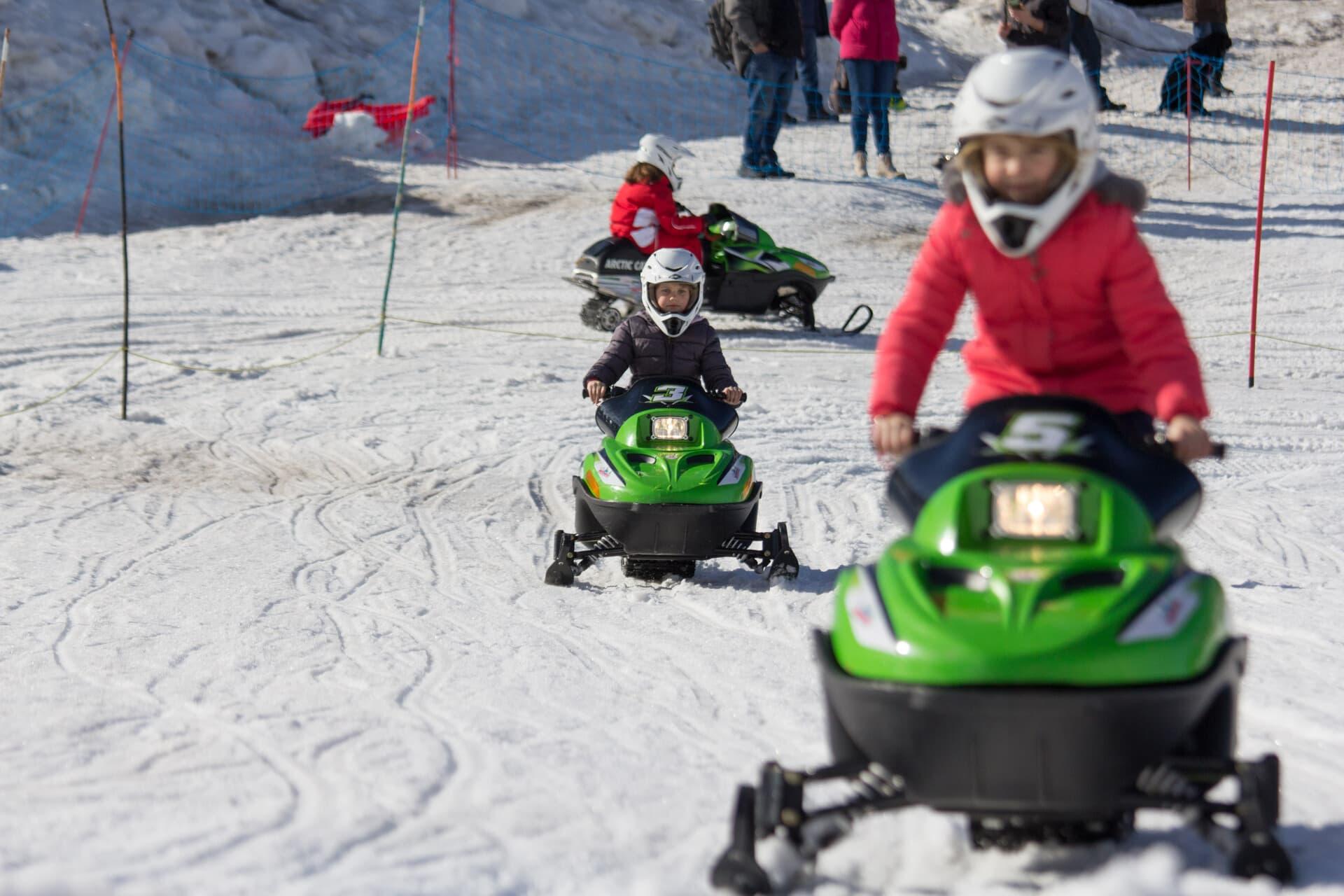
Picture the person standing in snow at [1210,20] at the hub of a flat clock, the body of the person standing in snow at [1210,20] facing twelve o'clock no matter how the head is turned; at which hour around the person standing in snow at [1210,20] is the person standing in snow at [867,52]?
the person standing in snow at [867,52] is roughly at 4 o'clock from the person standing in snow at [1210,20].

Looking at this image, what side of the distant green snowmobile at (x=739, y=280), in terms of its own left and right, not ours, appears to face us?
right

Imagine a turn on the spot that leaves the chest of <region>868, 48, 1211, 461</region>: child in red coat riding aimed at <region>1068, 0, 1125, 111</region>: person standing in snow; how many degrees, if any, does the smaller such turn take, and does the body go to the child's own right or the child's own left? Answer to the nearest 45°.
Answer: approximately 180°

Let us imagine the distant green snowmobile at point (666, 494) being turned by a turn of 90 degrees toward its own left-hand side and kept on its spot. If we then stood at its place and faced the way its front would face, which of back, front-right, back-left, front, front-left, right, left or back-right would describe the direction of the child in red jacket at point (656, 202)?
left

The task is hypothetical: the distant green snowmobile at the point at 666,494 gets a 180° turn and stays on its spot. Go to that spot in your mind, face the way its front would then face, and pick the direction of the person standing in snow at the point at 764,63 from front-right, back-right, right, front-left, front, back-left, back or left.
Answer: front

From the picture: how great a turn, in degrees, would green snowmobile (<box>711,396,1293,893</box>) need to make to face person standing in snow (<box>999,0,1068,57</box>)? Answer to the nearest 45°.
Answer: approximately 180°

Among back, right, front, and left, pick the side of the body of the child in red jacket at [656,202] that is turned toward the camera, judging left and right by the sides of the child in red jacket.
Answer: right
